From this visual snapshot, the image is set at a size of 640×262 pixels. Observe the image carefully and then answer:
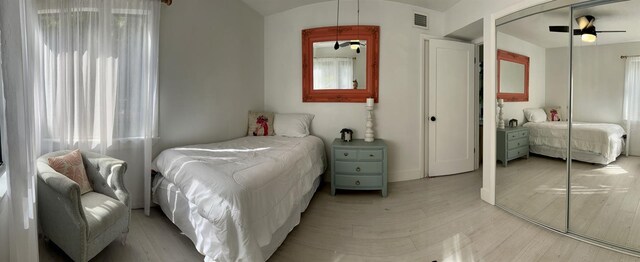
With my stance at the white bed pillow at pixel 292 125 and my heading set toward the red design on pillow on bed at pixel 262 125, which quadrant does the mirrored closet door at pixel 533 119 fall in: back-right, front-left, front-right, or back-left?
back-left

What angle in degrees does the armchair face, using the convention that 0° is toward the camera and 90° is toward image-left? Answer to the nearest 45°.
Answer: approximately 315°

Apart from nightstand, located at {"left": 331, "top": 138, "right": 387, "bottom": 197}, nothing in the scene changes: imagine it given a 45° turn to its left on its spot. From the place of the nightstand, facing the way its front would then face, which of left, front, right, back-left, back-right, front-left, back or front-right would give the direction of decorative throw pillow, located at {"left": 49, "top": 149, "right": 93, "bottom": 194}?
right

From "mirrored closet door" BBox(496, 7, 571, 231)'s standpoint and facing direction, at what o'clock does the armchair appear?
The armchair is roughly at 12 o'clock from the mirrored closet door.

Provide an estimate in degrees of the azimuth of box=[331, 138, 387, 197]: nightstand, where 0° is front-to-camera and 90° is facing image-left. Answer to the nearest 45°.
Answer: approximately 0°

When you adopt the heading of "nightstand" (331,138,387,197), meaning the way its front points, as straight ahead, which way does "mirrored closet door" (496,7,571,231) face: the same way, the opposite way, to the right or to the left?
to the right

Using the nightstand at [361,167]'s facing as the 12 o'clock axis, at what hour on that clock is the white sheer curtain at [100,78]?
The white sheer curtain is roughly at 2 o'clock from the nightstand.
